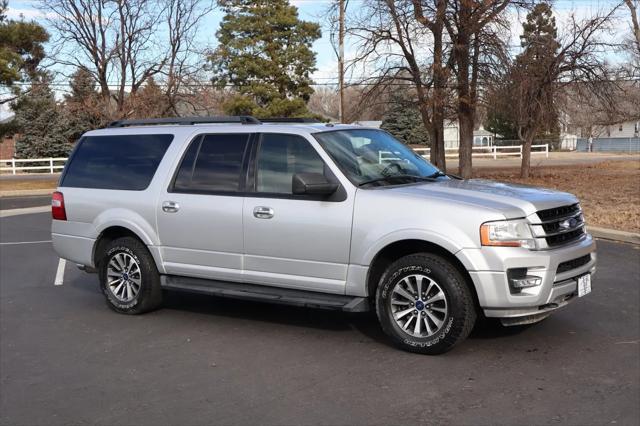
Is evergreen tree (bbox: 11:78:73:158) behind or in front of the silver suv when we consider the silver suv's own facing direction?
behind

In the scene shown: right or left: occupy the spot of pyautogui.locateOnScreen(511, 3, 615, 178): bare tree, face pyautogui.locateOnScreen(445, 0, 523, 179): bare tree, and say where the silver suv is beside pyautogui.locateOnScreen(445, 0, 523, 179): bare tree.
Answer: left

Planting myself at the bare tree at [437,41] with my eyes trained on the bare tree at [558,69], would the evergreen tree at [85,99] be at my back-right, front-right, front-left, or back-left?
back-left

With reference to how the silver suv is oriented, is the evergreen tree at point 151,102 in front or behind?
behind

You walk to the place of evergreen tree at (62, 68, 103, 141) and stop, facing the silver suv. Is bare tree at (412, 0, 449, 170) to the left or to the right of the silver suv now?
left

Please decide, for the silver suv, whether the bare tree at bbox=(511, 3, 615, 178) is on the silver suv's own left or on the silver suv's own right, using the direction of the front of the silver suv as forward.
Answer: on the silver suv's own left

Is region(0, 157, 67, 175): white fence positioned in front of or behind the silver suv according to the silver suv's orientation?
behind

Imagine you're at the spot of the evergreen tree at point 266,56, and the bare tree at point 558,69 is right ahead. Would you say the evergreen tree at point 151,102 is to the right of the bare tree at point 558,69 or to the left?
right

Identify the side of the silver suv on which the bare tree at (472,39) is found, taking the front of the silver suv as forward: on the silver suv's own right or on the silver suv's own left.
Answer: on the silver suv's own left

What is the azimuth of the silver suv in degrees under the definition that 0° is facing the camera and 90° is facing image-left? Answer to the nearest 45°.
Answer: approximately 315°

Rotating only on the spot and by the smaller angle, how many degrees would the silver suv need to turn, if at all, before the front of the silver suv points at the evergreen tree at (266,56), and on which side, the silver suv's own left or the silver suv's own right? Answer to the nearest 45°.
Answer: approximately 135° to the silver suv's own left

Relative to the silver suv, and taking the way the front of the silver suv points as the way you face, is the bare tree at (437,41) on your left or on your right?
on your left
